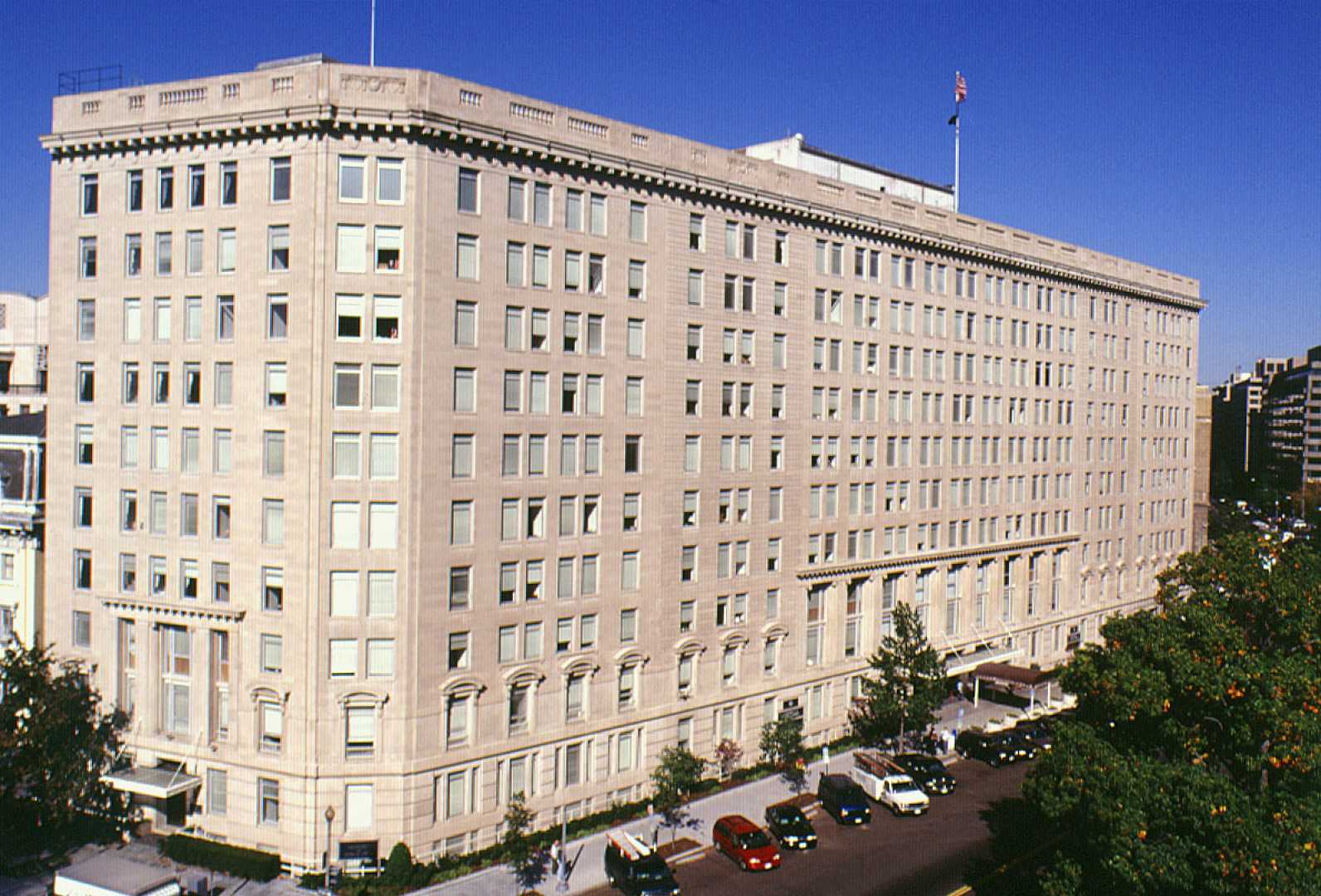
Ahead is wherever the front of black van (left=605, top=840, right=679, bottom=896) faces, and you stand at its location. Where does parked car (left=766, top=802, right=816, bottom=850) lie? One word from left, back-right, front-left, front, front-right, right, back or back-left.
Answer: left

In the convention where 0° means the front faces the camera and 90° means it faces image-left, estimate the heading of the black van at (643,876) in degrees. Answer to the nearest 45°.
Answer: approximately 315°

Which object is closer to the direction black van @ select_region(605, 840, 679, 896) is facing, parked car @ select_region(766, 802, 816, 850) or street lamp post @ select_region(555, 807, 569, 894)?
the parked car

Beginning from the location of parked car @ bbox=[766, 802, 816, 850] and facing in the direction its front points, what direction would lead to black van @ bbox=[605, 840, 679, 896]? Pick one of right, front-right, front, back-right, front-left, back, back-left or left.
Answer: right

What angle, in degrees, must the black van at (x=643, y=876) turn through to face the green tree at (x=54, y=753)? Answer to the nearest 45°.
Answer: approximately 135° to its right

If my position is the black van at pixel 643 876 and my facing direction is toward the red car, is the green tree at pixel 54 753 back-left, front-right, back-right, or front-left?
back-left

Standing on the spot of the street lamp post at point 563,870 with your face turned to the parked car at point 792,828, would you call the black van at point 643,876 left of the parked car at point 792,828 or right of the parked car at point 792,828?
right

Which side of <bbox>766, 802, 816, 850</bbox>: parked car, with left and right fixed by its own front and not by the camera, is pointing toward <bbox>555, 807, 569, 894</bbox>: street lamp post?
right

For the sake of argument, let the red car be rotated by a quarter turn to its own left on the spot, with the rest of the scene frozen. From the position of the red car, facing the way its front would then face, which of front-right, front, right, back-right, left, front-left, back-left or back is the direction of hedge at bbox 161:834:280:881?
back-left
